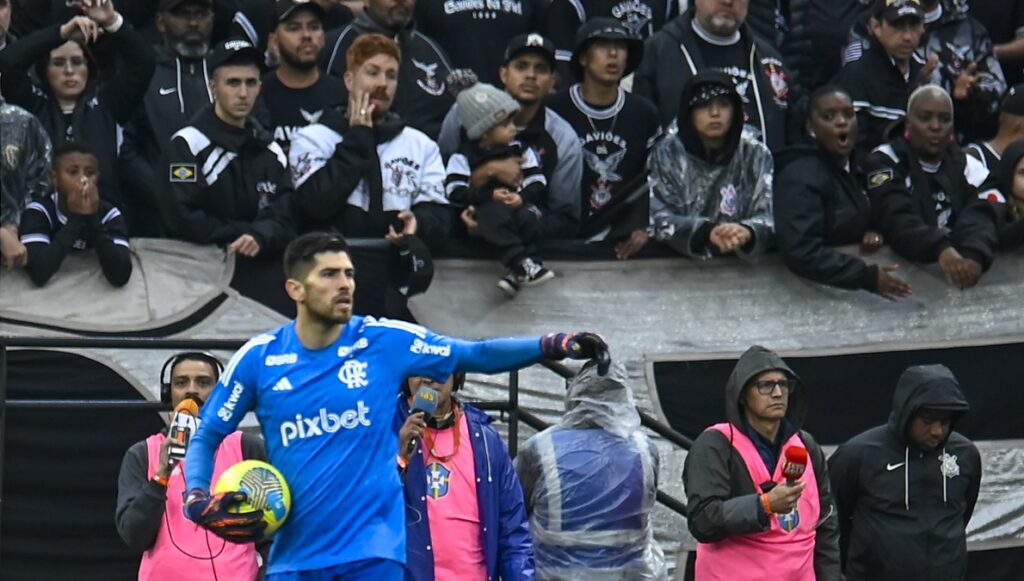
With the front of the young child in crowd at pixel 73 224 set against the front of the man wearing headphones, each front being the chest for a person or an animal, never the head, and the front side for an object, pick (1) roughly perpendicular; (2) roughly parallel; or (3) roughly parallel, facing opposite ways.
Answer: roughly parallel

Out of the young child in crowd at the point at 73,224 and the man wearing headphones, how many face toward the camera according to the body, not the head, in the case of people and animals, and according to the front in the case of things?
2

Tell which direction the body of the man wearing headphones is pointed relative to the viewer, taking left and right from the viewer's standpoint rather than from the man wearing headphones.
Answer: facing the viewer

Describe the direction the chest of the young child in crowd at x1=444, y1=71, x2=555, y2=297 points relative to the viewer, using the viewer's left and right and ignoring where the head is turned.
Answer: facing the viewer and to the right of the viewer

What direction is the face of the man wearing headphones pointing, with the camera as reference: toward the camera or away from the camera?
toward the camera

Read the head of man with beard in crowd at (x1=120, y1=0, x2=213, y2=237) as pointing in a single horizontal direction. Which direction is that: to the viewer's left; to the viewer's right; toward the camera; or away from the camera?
toward the camera

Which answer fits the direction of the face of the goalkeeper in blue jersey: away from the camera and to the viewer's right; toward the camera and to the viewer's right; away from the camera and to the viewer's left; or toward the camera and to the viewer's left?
toward the camera and to the viewer's right

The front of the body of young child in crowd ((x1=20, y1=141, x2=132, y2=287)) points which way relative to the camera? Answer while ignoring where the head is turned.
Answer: toward the camera

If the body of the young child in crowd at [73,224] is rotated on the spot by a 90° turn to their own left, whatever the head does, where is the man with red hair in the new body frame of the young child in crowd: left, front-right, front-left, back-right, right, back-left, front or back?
front

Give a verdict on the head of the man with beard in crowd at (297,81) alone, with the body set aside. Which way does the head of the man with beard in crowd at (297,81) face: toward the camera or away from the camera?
toward the camera

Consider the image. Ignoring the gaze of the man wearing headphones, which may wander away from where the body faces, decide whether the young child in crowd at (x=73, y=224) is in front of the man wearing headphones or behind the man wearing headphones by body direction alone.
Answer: behind

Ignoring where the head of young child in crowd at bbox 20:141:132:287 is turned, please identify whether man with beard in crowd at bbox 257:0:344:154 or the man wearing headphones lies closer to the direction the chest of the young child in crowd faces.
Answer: the man wearing headphones
